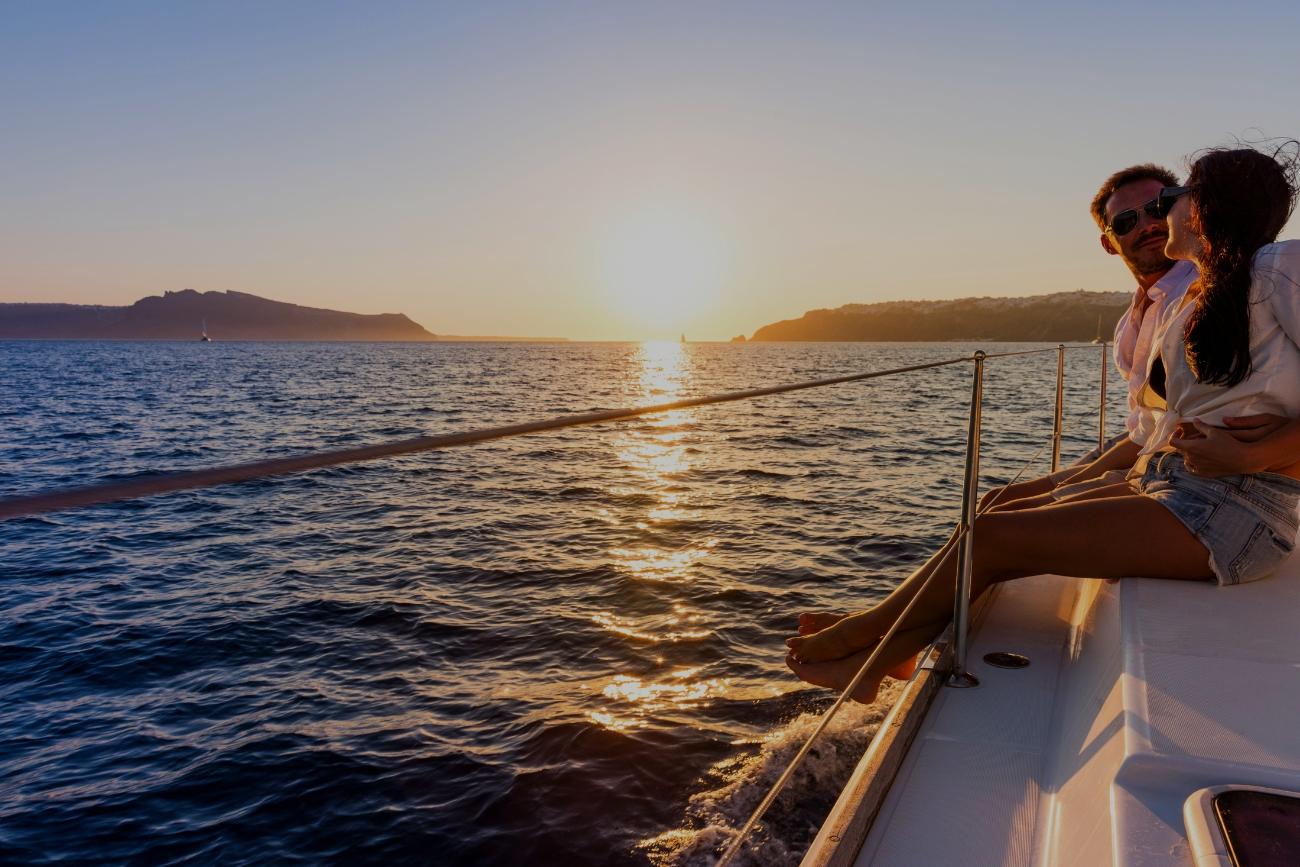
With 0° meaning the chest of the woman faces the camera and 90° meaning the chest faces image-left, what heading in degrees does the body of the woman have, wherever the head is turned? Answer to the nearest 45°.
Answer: approximately 90°

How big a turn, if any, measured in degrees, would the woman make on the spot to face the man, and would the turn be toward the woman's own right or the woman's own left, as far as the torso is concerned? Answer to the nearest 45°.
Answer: approximately 90° to the woman's own right
